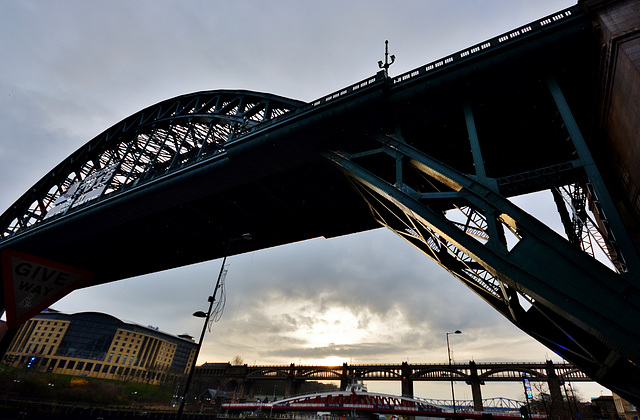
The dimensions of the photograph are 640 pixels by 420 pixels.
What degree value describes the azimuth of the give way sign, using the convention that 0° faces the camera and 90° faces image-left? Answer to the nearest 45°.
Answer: approximately 0°
